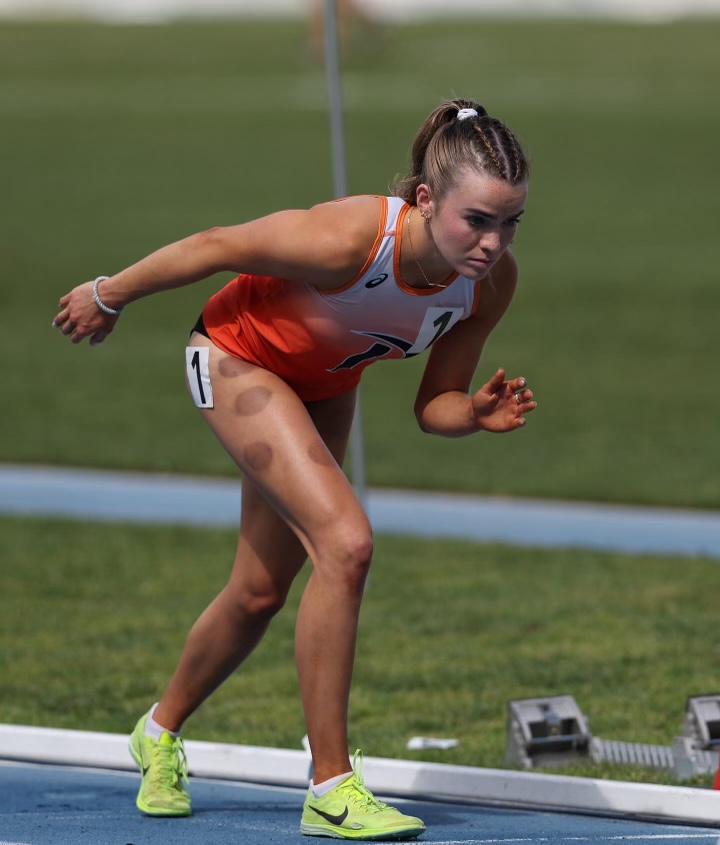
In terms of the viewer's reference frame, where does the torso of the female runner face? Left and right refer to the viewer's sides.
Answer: facing the viewer and to the right of the viewer

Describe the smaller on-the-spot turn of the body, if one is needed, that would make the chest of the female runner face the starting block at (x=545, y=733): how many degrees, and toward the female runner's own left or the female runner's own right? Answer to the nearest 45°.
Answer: approximately 90° to the female runner's own left

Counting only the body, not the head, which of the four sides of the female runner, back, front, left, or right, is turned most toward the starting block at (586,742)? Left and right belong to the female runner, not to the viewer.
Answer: left

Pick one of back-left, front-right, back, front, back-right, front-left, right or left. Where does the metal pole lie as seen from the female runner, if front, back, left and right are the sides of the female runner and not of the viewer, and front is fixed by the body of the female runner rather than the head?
back-left

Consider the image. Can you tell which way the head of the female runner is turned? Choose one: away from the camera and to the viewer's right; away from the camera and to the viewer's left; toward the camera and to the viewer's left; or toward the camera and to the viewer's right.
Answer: toward the camera and to the viewer's right
